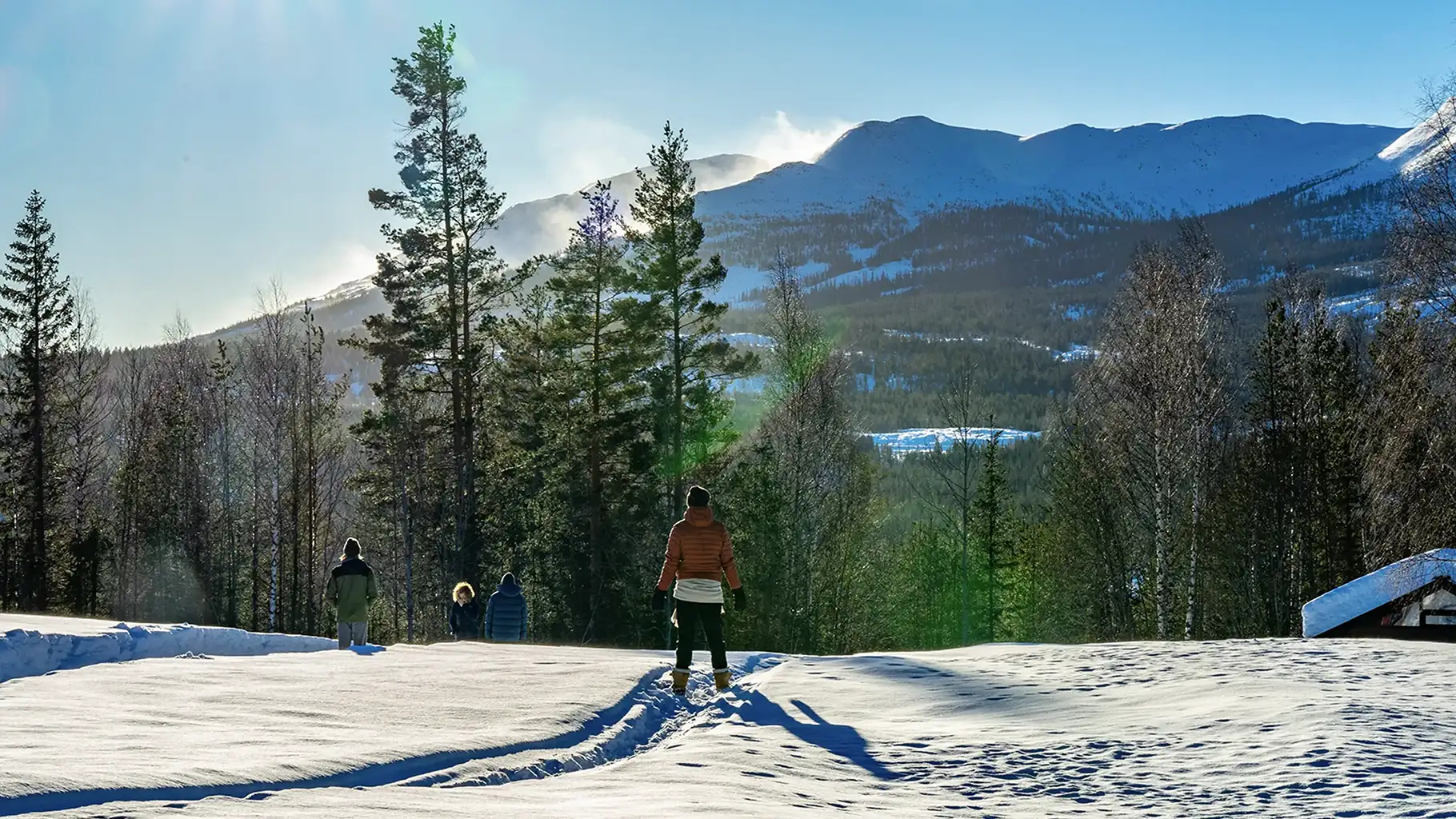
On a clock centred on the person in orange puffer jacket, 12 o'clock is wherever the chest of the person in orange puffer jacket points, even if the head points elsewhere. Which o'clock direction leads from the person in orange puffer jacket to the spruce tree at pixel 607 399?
The spruce tree is roughly at 12 o'clock from the person in orange puffer jacket.

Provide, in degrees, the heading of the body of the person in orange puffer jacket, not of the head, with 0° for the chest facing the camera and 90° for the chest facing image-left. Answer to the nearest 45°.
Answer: approximately 180°

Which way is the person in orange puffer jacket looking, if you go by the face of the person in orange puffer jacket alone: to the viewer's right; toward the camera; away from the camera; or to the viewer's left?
away from the camera

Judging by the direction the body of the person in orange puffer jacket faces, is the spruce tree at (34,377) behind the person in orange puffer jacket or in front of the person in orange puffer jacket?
in front

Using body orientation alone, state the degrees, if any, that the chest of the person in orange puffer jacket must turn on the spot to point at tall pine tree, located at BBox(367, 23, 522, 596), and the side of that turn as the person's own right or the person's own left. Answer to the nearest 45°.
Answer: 0° — they already face it

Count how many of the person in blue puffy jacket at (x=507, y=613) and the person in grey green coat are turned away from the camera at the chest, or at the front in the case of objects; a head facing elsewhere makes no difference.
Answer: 2

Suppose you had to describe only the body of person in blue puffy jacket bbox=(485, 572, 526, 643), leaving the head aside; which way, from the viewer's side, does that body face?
away from the camera

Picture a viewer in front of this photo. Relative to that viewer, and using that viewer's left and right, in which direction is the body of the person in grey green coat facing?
facing away from the viewer

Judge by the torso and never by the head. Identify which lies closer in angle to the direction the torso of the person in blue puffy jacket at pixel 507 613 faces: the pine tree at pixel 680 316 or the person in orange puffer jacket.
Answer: the pine tree

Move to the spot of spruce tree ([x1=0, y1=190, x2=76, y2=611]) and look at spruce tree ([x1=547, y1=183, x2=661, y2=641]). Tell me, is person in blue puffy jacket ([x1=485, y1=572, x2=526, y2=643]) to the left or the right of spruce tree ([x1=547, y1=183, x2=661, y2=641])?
right
